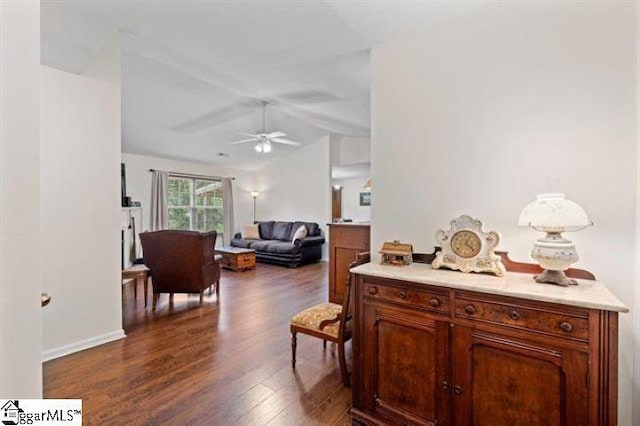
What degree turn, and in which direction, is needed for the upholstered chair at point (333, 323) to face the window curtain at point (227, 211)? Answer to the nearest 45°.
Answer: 0° — it already faces it

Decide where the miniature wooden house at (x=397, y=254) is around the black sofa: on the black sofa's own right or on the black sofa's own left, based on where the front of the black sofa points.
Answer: on the black sofa's own left

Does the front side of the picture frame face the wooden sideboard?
yes

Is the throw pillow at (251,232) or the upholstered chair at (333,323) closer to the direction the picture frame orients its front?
the upholstered chair

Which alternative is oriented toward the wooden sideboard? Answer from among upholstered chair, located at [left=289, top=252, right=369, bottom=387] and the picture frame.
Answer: the picture frame

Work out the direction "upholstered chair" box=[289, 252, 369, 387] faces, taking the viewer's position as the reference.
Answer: facing away from the viewer and to the left of the viewer

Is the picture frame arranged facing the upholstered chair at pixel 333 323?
yes
